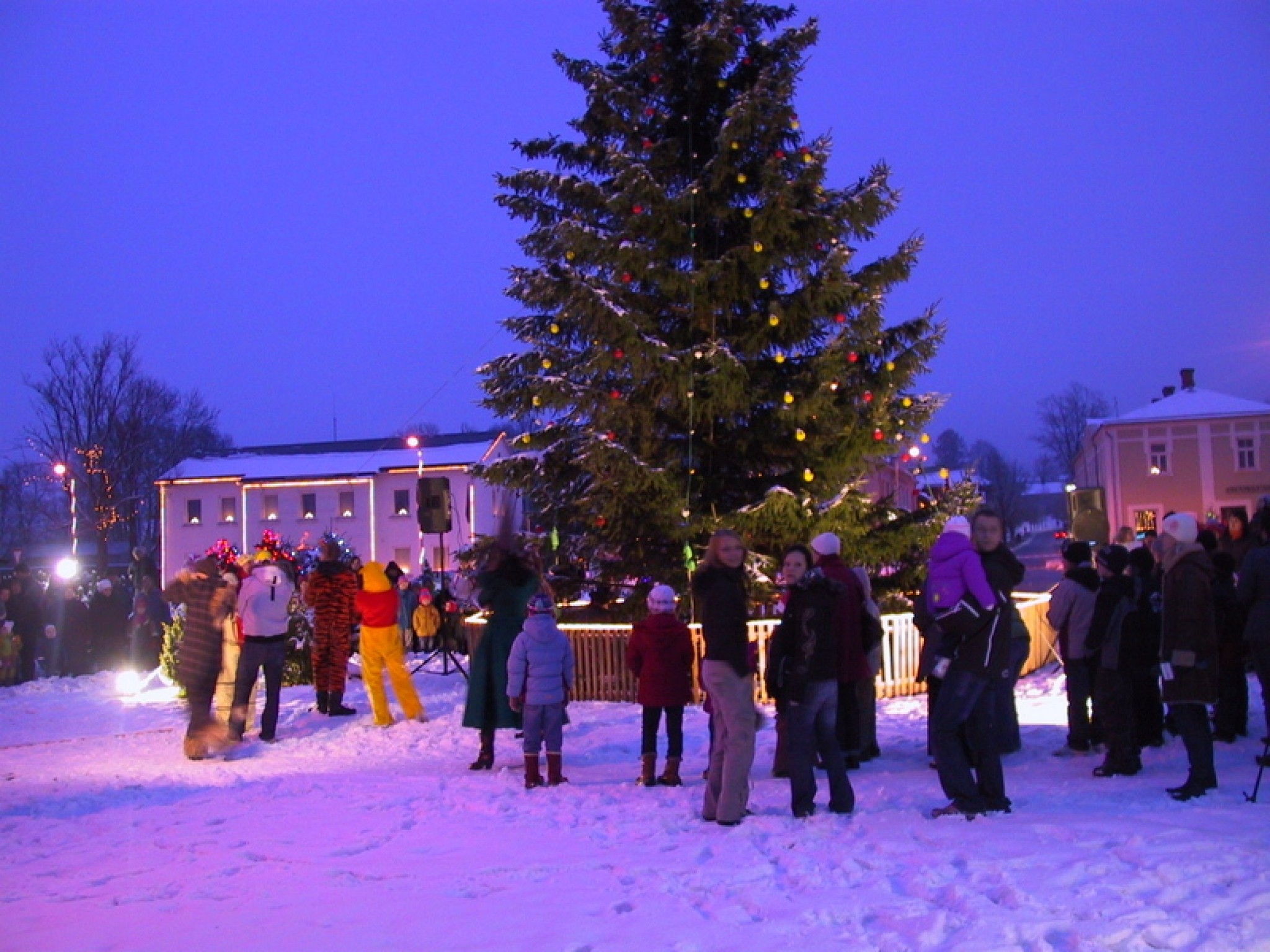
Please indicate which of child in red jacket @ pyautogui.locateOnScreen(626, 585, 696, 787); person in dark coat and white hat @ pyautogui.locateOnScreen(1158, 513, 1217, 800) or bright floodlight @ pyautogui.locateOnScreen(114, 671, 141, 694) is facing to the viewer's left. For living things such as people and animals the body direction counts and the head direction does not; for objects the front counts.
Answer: the person in dark coat and white hat

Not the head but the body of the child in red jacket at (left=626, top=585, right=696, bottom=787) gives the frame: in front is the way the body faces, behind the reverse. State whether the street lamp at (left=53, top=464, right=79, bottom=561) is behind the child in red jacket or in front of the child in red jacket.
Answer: in front

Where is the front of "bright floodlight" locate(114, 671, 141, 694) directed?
toward the camera

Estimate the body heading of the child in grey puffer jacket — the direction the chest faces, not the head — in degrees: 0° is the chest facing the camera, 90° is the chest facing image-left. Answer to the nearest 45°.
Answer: approximately 180°

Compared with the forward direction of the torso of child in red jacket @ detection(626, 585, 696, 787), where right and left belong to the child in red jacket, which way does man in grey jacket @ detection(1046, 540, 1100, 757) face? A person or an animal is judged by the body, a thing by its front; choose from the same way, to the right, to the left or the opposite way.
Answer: to the left

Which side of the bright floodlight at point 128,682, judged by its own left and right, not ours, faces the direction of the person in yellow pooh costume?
front

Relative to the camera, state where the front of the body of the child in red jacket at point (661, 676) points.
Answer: away from the camera

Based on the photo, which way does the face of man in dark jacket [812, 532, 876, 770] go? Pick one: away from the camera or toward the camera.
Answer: away from the camera

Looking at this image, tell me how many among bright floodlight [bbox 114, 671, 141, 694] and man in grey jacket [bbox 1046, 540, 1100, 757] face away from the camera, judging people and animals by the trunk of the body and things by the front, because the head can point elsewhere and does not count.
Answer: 1

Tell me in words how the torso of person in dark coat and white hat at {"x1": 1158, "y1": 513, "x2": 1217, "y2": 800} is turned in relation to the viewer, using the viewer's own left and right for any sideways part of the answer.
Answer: facing to the left of the viewer

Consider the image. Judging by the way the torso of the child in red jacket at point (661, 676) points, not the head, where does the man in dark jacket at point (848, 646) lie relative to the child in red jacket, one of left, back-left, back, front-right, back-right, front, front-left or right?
right

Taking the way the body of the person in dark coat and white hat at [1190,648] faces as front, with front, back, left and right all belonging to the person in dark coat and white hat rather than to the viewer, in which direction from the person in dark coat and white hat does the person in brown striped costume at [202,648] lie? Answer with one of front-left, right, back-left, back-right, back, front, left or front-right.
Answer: front
